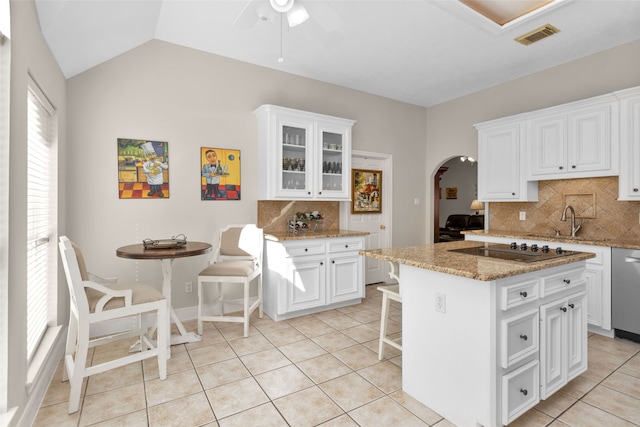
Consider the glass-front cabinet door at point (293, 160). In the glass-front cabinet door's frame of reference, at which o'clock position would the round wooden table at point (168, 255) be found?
The round wooden table is roughly at 3 o'clock from the glass-front cabinet door.

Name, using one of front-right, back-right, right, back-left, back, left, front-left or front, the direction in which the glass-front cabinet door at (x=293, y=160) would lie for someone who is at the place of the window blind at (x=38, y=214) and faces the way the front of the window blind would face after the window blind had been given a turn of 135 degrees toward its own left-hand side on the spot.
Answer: back-right

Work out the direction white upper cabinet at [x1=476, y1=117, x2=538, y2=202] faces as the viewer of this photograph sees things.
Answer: facing the viewer and to the left of the viewer

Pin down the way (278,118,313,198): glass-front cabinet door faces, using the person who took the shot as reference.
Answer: facing the viewer and to the right of the viewer

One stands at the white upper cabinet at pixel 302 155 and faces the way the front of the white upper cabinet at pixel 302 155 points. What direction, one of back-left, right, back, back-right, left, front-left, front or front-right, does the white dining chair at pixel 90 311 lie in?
right

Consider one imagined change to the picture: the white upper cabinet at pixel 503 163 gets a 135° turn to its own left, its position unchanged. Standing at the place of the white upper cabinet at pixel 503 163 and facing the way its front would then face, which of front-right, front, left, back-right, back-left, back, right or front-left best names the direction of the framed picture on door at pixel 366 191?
back

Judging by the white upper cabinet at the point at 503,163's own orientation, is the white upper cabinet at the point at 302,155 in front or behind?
in front

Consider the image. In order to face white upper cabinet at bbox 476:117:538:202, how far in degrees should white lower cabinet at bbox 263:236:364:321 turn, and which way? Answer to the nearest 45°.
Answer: approximately 45° to its left

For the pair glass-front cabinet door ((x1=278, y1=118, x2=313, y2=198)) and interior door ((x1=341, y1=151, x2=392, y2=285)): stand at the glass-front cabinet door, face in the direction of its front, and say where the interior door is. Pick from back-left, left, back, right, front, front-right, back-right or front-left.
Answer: left

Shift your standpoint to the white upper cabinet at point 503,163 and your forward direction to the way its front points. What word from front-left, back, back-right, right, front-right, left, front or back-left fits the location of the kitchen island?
front-left

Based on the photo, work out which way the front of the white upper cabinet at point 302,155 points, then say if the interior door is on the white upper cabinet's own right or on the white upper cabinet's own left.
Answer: on the white upper cabinet's own left

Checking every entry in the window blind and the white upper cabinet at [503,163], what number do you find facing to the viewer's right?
1

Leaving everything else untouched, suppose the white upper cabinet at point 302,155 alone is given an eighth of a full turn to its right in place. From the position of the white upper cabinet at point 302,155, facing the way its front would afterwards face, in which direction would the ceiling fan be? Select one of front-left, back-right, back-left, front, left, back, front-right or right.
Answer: front

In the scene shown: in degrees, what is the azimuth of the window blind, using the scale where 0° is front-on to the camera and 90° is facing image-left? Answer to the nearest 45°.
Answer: approximately 270°

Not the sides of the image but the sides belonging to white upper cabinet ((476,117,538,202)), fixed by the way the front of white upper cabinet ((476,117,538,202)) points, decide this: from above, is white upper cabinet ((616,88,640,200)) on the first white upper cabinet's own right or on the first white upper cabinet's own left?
on the first white upper cabinet's own left
